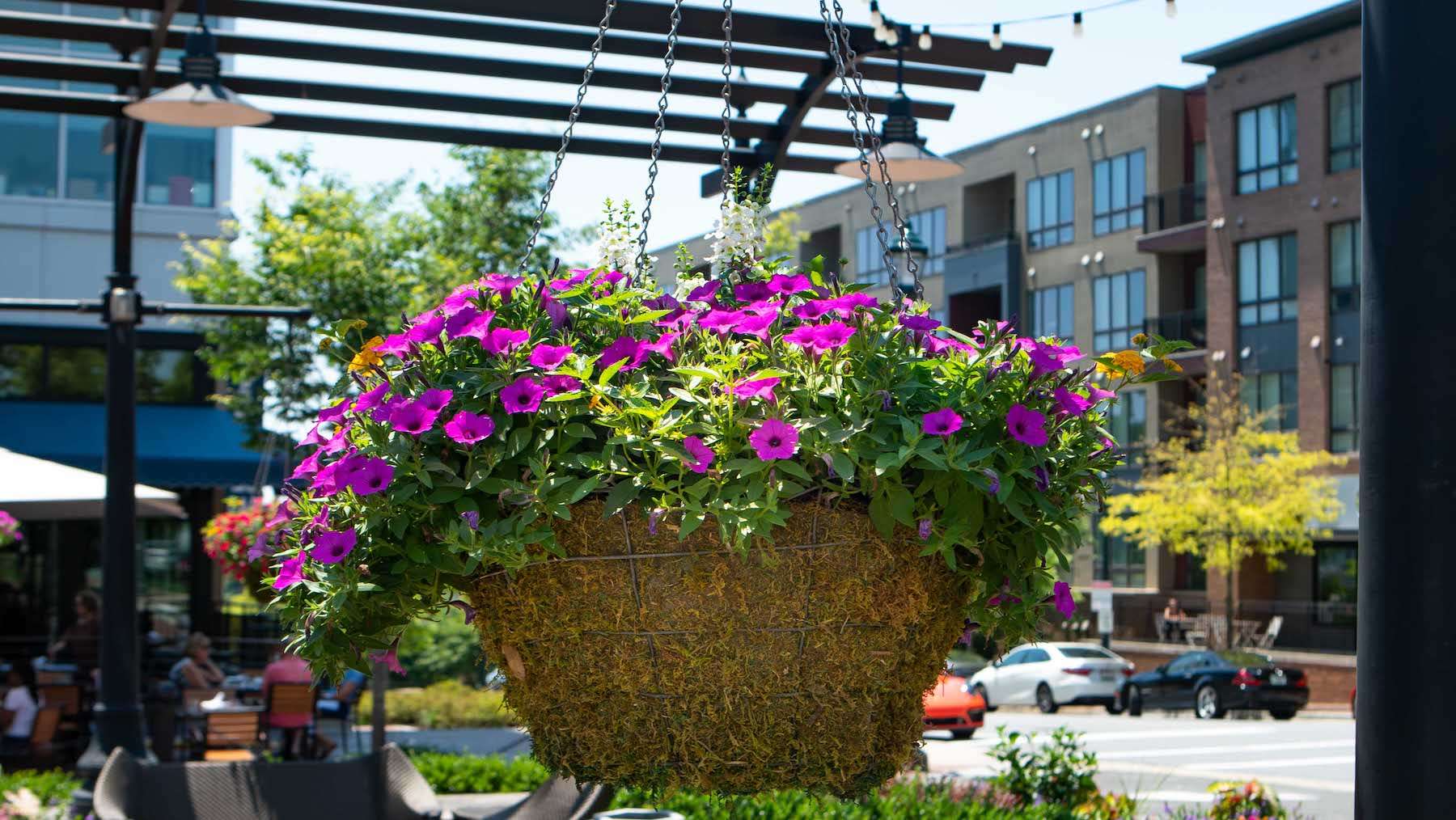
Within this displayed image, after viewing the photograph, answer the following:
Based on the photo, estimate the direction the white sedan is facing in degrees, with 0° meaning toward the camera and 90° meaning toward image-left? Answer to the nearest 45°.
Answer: approximately 135°

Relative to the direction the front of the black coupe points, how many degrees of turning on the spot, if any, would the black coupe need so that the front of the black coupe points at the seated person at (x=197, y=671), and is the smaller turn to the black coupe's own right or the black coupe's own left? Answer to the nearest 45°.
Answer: approximately 90° to the black coupe's own left

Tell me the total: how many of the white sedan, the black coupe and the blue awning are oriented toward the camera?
1

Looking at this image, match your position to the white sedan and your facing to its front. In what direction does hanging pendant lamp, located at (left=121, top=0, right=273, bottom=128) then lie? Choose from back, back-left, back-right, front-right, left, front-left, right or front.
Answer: back-left

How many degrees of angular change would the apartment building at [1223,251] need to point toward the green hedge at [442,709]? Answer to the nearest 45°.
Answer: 0° — it already faces it

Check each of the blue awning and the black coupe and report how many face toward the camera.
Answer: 1

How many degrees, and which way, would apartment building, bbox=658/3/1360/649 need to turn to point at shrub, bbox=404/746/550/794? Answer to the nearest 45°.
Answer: approximately 45° to its left

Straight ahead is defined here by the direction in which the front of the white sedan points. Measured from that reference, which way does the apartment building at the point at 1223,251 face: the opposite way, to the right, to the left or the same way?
to the left

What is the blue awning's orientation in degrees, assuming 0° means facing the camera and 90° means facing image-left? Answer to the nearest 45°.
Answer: approximately 0°

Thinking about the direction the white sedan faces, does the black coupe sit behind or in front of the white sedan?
behind

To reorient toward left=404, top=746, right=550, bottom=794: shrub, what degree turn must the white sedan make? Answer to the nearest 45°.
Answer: approximately 135° to its left

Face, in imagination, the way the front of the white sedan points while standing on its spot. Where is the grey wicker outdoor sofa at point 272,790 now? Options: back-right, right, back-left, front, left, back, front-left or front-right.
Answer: back-left

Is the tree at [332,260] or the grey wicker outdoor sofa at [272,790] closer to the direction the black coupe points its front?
the tree

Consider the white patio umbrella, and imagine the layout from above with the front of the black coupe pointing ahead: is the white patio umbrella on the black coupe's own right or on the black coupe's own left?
on the black coupe's own left

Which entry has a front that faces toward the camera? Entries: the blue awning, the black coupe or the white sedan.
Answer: the blue awning
